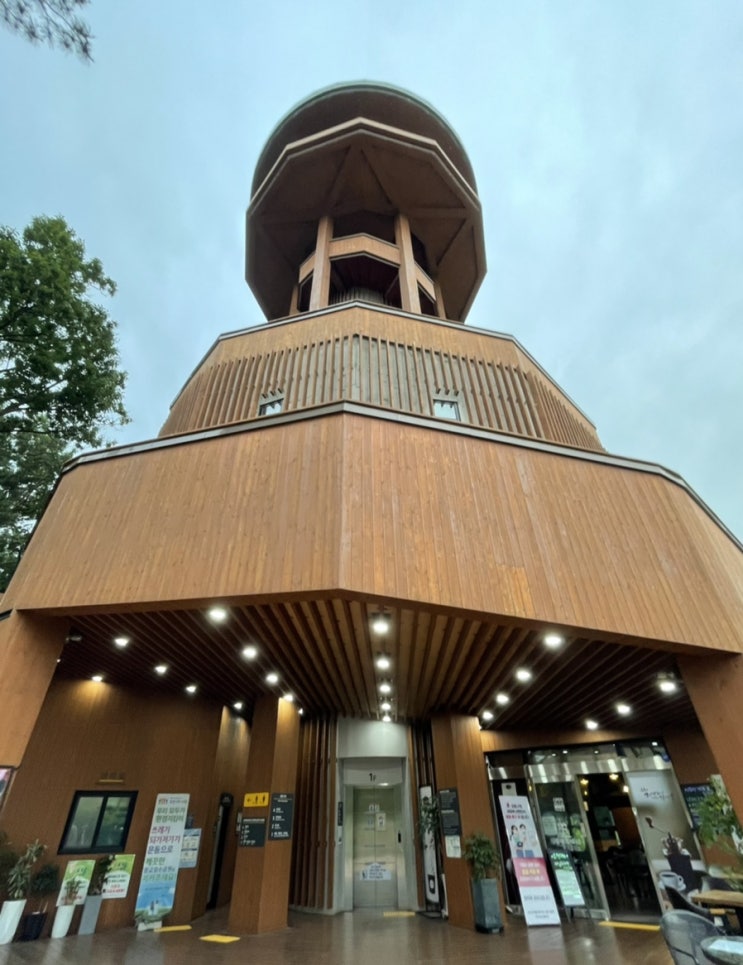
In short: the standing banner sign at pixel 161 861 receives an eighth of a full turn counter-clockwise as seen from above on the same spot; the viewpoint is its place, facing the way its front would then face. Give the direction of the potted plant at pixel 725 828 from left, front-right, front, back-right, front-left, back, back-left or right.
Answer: front

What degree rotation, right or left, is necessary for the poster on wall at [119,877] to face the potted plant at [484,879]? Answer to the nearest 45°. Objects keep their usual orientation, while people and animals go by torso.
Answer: approximately 45° to its left

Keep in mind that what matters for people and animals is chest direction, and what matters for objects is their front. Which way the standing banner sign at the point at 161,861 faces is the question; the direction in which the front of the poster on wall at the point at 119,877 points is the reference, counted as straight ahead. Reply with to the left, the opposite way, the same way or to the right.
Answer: the same way

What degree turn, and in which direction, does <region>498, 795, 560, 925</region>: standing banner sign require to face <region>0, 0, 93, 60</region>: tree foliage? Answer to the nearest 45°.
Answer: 0° — it already faces it

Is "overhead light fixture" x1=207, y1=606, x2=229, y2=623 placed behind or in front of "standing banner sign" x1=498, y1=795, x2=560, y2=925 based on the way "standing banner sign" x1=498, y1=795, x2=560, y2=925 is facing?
in front

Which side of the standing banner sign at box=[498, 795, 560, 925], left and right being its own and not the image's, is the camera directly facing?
front

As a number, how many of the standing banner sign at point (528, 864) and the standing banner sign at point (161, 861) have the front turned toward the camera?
2

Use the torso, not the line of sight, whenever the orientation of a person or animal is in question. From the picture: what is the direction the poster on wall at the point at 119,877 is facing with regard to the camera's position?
facing the viewer

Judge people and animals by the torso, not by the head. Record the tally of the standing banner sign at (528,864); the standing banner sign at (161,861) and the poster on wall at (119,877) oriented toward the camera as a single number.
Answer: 3

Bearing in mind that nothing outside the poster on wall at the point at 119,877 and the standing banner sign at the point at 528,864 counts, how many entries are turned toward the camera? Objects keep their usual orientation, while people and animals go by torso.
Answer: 2

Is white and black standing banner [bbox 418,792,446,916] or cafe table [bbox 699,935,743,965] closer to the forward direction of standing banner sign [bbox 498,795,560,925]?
the cafe table

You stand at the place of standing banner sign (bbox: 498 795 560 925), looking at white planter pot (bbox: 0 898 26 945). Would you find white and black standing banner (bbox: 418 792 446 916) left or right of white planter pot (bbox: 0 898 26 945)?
right

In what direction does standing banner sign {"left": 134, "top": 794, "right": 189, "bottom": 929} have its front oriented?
toward the camera
